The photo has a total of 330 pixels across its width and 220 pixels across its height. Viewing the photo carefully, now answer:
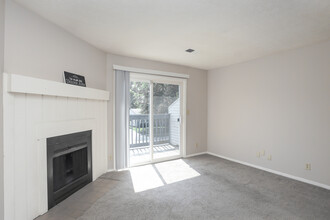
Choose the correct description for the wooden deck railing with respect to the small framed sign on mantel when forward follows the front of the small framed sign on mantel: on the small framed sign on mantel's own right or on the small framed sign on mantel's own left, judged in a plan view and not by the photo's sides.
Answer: on the small framed sign on mantel's own left

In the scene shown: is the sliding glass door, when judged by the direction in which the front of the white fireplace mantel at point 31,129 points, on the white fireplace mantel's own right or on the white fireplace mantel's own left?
on the white fireplace mantel's own left

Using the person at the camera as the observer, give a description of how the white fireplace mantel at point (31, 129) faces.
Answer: facing the viewer and to the right of the viewer

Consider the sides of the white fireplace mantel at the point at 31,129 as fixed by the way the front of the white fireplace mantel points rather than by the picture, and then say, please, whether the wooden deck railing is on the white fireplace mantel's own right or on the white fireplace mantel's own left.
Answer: on the white fireplace mantel's own left

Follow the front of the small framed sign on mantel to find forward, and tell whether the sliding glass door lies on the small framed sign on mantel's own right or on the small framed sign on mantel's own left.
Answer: on the small framed sign on mantel's own left
